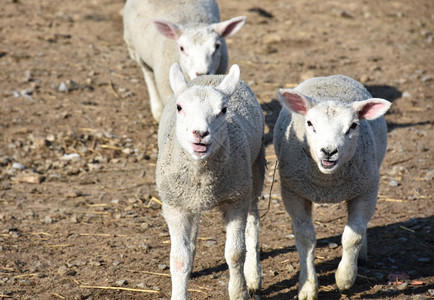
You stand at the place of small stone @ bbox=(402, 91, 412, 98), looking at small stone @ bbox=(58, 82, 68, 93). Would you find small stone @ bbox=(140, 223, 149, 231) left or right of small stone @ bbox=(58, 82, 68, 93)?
left

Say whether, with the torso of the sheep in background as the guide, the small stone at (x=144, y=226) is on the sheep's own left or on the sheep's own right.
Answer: on the sheep's own right

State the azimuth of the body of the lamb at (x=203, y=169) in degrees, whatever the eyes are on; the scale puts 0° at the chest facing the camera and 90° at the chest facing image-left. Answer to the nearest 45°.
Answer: approximately 0°

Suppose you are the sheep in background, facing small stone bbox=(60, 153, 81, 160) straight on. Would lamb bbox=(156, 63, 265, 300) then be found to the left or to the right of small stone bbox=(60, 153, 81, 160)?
left

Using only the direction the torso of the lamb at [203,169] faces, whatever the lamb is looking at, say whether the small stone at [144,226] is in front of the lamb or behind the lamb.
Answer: behind

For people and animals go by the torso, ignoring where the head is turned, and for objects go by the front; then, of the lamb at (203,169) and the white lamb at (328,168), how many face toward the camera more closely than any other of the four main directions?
2

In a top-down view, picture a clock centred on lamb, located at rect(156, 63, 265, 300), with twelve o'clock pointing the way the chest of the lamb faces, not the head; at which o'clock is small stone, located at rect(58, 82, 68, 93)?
The small stone is roughly at 5 o'clock from the lamb.

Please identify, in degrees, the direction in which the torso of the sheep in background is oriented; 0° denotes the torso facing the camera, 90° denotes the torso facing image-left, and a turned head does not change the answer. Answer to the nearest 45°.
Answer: approximately 315°

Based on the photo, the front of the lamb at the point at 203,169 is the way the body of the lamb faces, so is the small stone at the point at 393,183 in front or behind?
behind

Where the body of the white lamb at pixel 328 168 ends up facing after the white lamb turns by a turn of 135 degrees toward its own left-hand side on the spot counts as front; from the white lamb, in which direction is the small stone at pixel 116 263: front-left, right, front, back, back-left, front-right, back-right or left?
back-left
